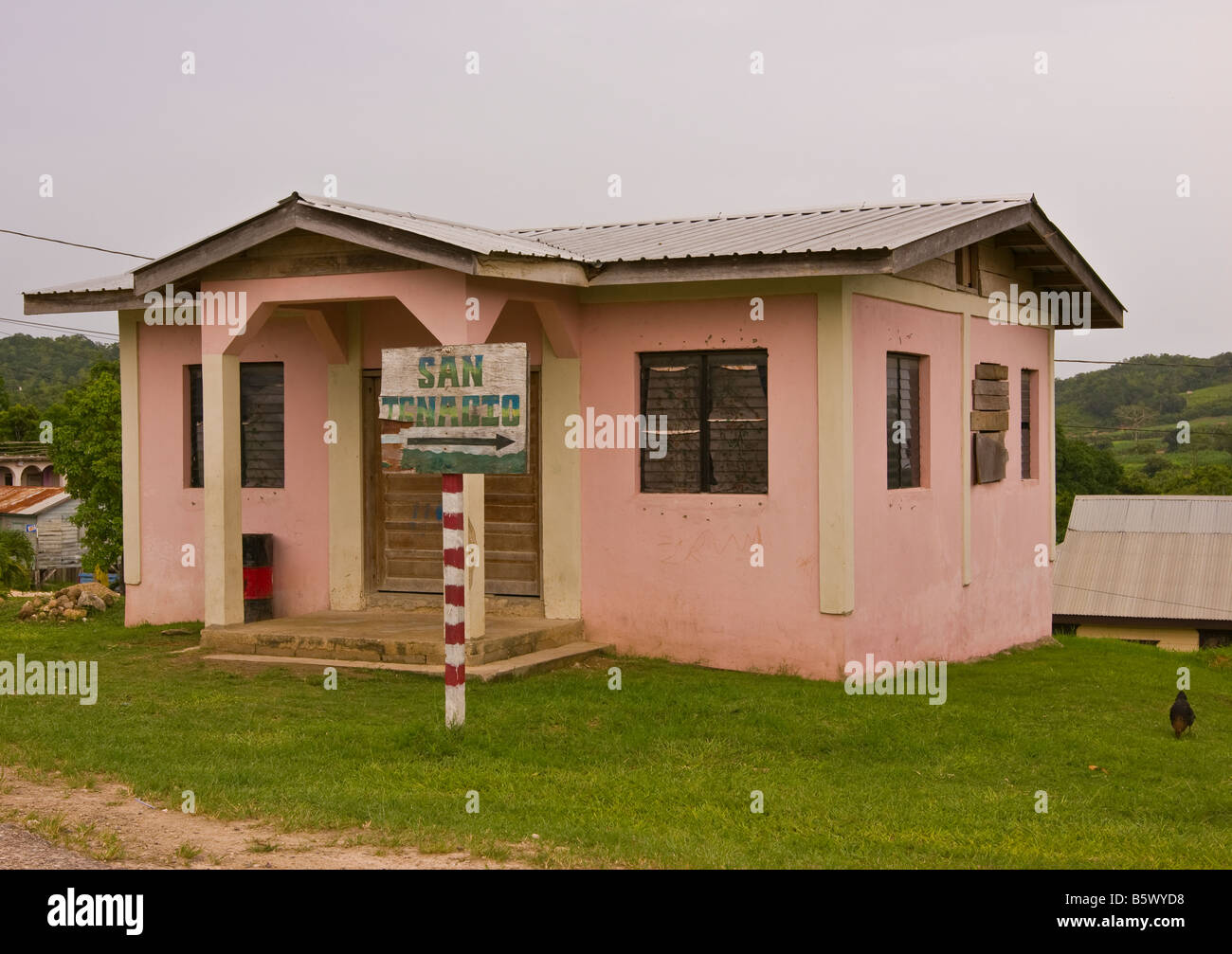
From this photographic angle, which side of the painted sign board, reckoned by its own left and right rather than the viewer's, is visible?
front

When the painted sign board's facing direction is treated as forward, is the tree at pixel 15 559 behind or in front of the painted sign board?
behind

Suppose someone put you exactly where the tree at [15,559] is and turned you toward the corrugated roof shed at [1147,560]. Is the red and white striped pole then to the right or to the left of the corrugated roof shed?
right

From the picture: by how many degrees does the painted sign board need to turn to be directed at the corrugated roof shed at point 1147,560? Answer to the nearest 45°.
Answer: approximately 135° to its left

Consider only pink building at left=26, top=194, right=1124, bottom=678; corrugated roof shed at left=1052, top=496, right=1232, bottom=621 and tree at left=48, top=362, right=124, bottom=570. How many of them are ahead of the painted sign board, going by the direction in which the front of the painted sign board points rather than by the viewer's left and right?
0

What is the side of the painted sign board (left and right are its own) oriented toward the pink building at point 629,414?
back

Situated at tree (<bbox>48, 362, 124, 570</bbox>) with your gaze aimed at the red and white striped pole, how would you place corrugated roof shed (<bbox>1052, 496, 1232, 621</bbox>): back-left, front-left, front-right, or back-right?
front-left

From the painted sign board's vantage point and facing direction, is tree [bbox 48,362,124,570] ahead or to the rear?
to the rear
